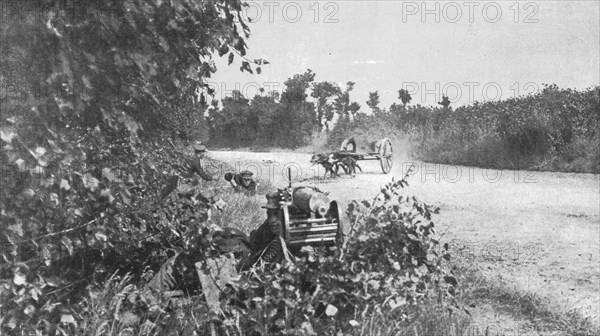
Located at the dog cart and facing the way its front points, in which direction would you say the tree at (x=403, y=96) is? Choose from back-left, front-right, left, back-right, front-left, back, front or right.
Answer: back-right

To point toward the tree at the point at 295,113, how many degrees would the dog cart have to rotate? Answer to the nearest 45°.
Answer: approximately 135° to its right

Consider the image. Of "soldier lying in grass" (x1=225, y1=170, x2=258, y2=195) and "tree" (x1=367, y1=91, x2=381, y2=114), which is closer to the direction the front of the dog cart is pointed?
the soldier lying in grass

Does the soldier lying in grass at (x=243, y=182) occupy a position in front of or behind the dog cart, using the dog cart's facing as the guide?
in front

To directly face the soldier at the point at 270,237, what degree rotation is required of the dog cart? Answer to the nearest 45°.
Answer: approximately 45° to its left

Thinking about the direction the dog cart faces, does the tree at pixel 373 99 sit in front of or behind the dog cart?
behind

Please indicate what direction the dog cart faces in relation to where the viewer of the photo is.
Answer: facing the viewer and to the left of the viewer

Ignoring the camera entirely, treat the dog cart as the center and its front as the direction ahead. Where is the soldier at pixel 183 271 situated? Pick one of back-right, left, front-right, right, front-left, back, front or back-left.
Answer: front-left

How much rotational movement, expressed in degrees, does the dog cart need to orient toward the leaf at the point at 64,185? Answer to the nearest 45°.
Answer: approximately 45° to its left

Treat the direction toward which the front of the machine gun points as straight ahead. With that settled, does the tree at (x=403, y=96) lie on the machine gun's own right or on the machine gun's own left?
on the machine gun's own left
